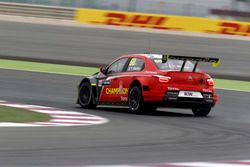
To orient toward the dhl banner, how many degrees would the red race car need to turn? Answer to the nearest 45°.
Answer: approximately 45° to its right

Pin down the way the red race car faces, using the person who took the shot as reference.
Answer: facing away from the viewer and to the left of the viewer

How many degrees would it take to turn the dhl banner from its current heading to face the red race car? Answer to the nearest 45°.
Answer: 0° — it already faces it

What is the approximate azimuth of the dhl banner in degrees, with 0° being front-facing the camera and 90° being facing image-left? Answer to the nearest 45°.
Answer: approximately 0°

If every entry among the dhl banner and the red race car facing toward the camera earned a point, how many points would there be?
1
